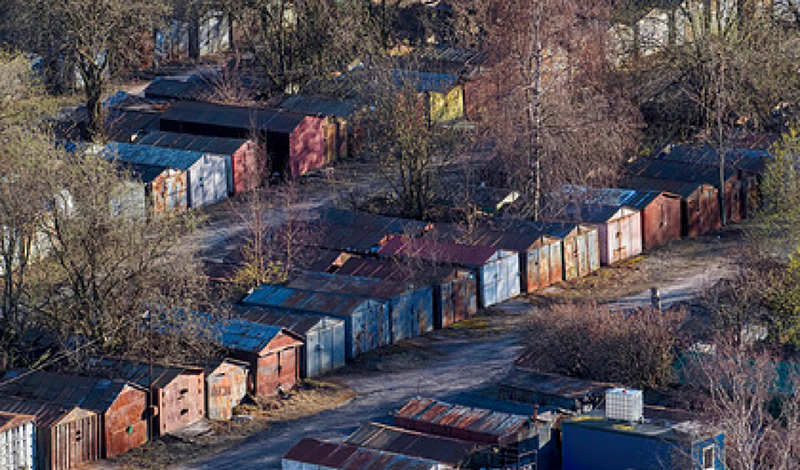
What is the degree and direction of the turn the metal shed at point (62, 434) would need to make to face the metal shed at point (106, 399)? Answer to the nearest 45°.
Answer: approximately 90° to its left

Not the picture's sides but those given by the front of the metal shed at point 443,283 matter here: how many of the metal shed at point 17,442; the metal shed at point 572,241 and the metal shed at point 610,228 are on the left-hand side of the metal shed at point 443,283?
2

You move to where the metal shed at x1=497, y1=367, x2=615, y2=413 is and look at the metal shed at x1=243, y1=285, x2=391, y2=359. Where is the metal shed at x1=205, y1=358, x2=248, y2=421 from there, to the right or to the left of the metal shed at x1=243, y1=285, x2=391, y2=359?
left

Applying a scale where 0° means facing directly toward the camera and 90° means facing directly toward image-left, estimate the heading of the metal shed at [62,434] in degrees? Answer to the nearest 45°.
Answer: approximately 315°

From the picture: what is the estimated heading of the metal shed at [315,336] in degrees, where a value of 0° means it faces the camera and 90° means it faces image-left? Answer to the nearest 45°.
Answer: approximately 315°

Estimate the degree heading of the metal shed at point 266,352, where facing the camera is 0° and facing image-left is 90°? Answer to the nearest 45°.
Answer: approximately 315°

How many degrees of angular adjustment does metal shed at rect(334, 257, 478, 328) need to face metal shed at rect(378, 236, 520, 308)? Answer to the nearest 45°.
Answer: approximately 90° to its left
